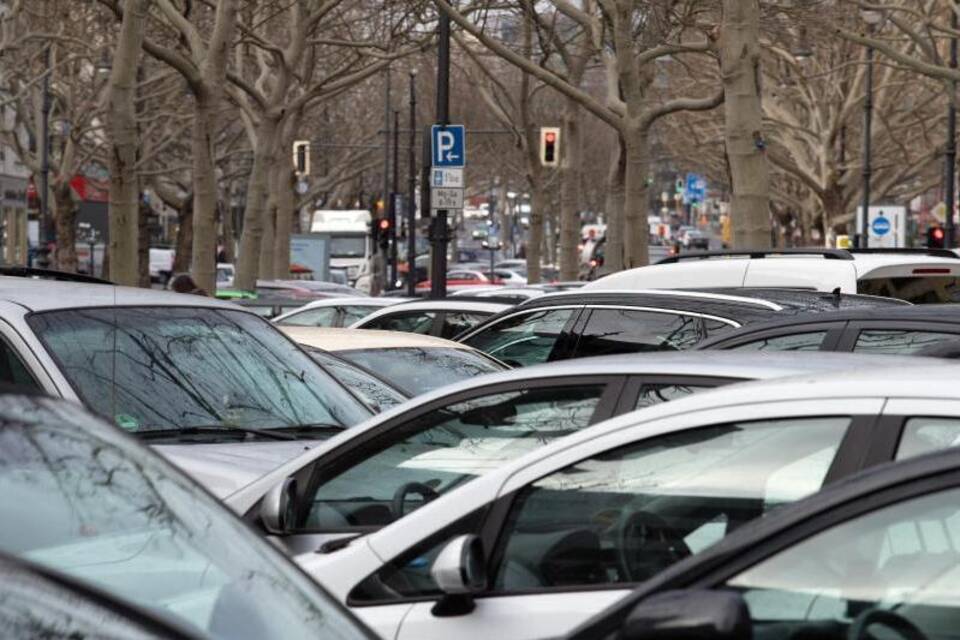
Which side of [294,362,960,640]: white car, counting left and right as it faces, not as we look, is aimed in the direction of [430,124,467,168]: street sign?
right

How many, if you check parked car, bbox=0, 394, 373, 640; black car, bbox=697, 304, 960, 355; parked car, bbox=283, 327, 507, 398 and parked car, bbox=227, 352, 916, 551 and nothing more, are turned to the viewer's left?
2

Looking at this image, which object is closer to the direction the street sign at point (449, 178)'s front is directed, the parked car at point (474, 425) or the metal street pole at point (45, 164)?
the parked car

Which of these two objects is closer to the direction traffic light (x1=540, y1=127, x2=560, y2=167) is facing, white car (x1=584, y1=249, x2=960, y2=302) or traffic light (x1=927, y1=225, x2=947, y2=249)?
the white car

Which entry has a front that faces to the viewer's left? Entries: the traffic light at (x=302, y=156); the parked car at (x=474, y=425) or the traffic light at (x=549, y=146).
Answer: the parked car

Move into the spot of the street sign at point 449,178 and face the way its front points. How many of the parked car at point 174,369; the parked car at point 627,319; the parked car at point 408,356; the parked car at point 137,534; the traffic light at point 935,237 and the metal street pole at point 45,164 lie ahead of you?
4

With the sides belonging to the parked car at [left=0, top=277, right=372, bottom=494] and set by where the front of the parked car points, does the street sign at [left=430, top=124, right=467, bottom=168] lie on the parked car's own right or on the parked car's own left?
on the parked car's own left

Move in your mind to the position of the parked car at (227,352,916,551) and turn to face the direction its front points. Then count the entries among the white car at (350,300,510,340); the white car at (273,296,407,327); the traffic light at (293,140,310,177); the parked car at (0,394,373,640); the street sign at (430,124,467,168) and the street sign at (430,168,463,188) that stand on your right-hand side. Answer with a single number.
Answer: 5

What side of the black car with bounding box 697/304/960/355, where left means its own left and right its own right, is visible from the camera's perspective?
left

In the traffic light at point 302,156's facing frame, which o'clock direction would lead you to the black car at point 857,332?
The black car is roughly at 12 o'clock from the traffic light.

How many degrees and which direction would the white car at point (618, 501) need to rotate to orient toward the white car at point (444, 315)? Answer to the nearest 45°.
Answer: approximately 90° to its right

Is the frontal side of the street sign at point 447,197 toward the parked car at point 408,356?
yes
